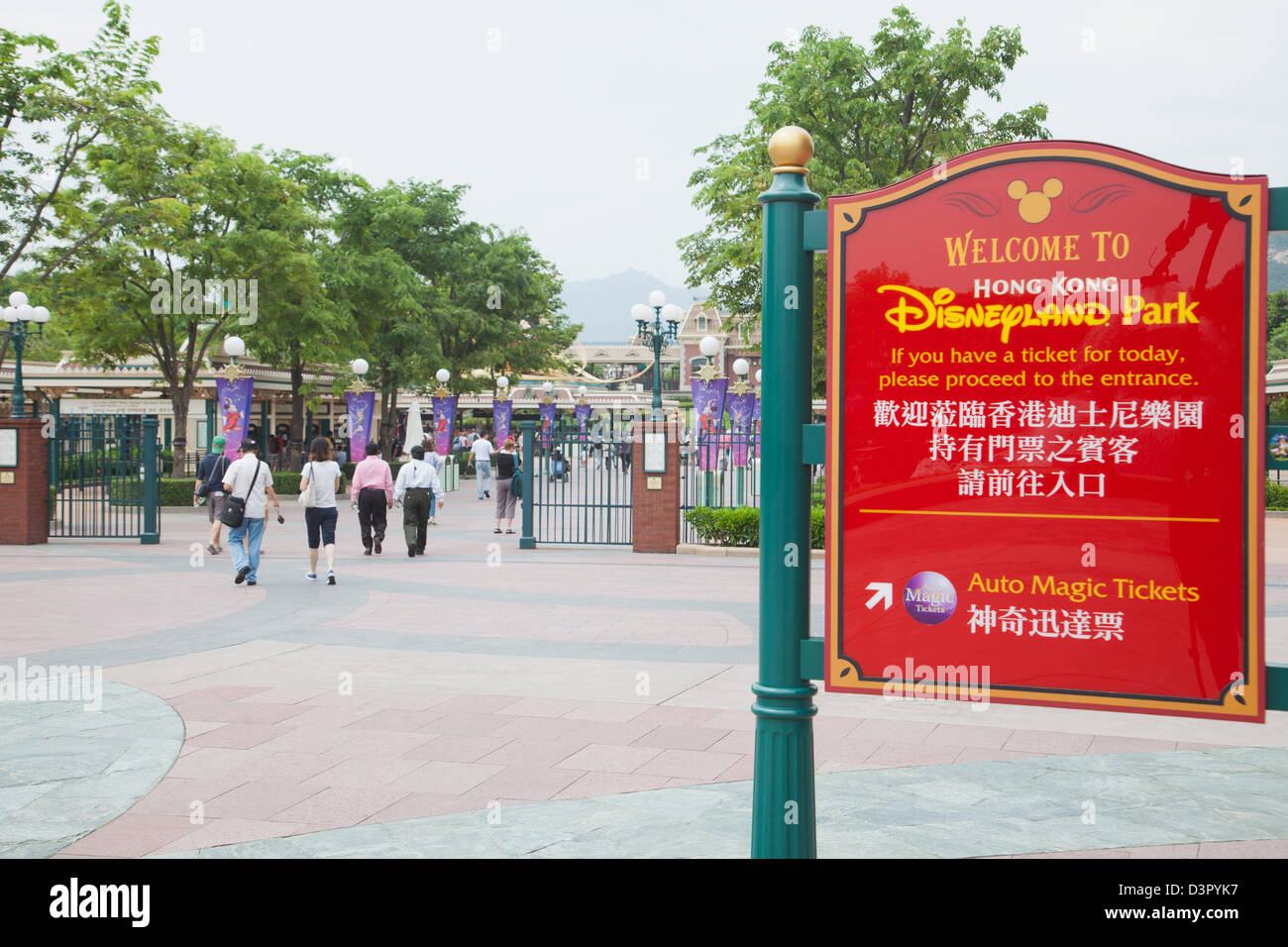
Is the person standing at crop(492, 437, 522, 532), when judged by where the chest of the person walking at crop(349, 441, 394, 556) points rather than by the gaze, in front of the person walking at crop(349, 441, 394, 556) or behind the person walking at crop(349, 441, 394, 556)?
in front

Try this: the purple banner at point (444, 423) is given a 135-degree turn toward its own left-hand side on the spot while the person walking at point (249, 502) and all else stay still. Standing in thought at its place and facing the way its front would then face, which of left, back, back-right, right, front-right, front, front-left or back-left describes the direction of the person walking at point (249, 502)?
back-right

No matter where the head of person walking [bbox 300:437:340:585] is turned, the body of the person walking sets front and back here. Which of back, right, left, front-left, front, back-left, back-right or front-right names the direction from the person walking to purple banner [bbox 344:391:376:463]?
front

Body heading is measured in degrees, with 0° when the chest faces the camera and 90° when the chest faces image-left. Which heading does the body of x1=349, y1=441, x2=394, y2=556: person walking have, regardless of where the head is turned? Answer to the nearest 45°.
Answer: approximately 180°

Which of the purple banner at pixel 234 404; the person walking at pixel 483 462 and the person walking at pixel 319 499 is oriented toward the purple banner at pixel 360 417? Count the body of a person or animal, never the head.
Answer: the person walking at pixel 319 499

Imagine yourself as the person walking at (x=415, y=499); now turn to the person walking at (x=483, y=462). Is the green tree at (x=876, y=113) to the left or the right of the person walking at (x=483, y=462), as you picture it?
right

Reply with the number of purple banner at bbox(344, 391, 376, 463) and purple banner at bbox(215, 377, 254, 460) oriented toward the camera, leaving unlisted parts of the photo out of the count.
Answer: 2

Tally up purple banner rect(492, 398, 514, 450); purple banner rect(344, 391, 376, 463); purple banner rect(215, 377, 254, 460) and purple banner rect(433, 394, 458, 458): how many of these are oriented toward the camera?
4

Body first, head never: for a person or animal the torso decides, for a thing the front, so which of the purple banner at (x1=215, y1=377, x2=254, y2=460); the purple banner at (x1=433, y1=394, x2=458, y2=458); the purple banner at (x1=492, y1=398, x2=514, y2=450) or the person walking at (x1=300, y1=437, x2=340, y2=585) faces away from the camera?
the person walking

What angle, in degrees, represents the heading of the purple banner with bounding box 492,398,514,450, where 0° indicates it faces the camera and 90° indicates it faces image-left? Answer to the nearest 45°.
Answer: approximately 0°

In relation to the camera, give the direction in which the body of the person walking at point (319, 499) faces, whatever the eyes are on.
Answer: away from the camera

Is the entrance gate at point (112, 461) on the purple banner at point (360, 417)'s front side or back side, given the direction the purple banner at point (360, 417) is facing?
on the front side

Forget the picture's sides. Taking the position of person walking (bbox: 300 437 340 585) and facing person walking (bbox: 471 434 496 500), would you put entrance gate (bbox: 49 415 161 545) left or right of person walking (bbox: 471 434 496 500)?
left

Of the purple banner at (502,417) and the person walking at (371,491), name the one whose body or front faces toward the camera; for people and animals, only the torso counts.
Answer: the purple banner

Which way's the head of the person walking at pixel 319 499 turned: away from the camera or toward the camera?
away from the camera

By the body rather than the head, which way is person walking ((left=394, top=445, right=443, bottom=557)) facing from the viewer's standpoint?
away from the camera
